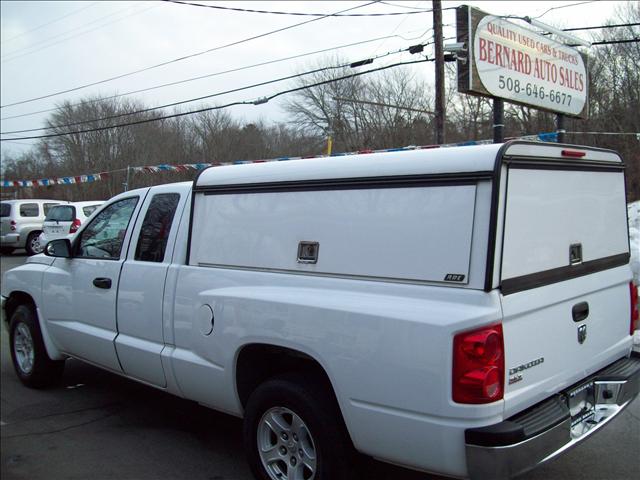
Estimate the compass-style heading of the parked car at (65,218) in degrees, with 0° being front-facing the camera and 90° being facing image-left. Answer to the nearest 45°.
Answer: approximately 225°

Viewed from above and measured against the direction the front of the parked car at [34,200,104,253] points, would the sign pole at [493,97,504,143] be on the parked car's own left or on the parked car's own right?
on the parked car's own right

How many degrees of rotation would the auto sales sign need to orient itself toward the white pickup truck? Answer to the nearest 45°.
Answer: approximately 45° to its right

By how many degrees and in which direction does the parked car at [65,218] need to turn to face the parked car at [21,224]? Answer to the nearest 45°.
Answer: approximately 45° to its left

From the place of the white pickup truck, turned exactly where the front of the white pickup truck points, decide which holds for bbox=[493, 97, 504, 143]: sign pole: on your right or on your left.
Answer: on your right

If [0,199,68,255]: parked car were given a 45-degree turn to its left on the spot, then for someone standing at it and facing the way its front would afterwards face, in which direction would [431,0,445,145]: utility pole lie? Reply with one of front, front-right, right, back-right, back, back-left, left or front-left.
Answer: back-right

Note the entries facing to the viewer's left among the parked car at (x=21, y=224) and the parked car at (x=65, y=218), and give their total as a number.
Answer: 0

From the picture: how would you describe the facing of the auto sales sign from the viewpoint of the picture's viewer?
facing the viewer and to the right of the viewer

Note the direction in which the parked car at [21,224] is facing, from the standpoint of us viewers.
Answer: facing away from the viewer and to the right of the viewer

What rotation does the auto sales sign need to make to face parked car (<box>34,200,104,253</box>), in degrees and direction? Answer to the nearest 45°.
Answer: approximately 135° to its right

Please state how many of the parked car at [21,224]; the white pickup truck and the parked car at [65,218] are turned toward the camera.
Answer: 0

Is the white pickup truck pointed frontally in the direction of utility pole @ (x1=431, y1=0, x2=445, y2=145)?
no

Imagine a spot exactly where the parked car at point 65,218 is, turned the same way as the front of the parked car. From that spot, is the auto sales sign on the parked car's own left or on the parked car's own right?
on the parked car's own right

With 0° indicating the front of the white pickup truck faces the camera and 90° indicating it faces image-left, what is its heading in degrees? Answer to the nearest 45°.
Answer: approximately 135°

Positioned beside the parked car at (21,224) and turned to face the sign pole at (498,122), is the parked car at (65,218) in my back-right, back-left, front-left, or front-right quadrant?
front-right

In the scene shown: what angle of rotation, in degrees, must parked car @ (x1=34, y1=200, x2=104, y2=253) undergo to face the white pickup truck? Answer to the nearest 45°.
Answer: approximately 135° to its right

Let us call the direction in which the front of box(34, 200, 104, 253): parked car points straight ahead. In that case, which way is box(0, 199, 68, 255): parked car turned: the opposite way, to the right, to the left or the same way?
the same way

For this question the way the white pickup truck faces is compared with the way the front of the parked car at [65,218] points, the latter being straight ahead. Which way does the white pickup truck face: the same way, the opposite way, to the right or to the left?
to the left
